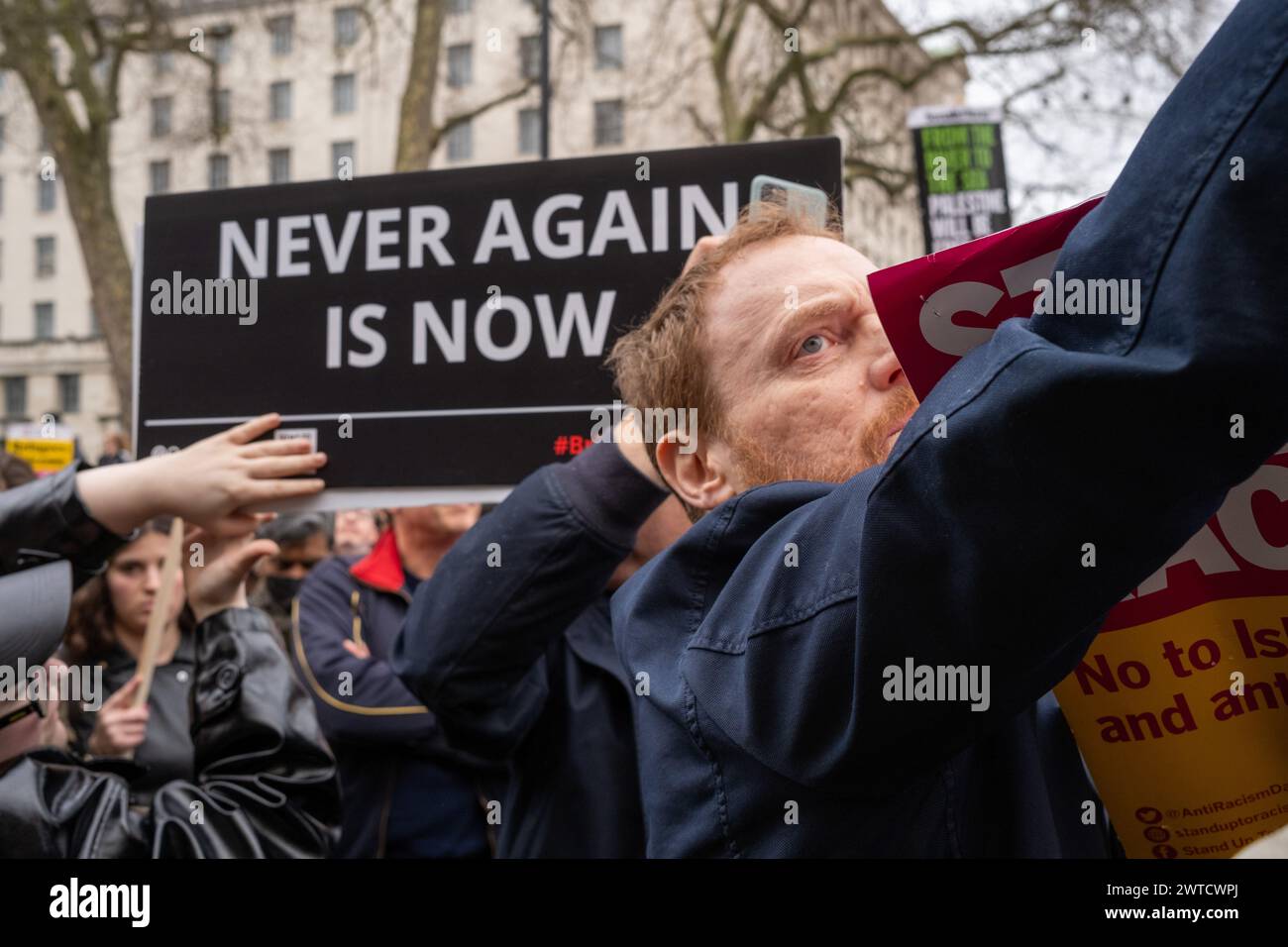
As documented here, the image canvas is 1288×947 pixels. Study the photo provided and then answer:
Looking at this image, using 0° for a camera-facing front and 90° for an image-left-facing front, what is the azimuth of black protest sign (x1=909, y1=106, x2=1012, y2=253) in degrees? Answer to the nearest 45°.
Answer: approximately 0°

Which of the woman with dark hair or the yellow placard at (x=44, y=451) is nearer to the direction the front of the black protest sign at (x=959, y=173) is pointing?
the woman with dark hair

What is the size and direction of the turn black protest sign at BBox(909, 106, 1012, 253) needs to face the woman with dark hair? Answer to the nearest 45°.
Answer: approximately 45° to its right

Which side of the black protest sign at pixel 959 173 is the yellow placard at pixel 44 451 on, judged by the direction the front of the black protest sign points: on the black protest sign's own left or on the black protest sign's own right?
on the black protest sign's own right
